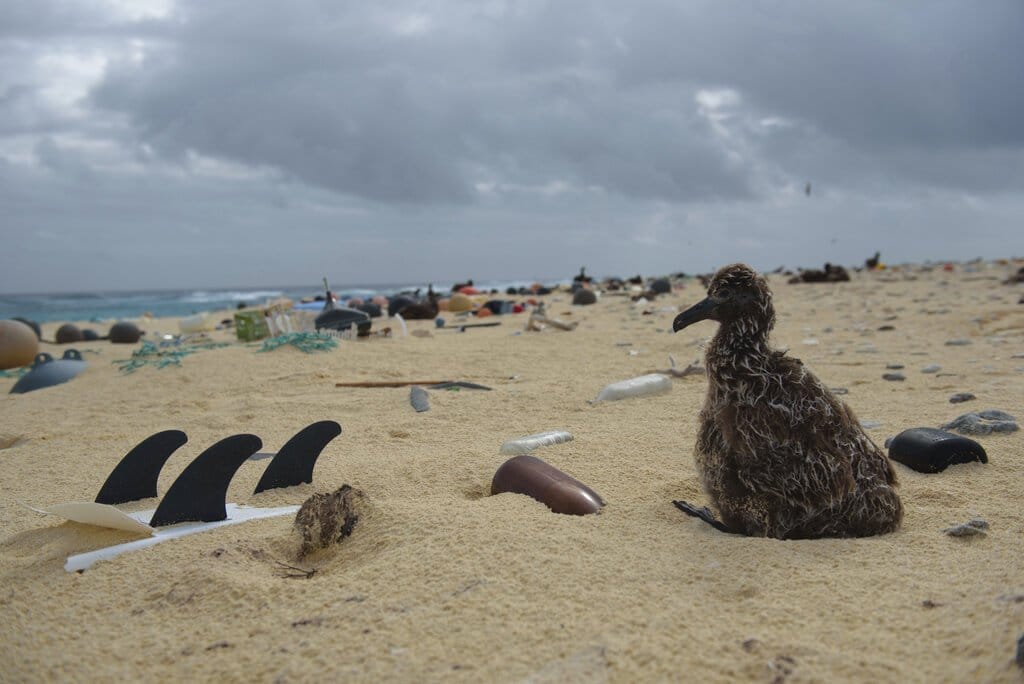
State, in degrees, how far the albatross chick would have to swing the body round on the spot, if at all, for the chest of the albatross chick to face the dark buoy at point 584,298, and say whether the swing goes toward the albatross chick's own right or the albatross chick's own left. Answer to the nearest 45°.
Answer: approximately 90° to the albatross chick's own right

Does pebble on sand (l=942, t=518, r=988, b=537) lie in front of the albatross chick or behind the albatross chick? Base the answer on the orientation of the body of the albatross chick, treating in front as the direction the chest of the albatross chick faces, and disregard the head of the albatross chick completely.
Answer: behind

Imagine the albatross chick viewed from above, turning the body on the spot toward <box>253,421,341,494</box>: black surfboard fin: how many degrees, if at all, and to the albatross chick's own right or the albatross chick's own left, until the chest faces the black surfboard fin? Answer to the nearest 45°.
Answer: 0° — it already faces it

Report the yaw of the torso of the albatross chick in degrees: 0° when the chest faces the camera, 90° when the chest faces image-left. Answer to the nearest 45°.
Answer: approximately 90°

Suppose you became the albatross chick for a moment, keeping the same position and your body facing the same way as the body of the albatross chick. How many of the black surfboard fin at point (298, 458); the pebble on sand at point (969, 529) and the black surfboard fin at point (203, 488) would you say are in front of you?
2

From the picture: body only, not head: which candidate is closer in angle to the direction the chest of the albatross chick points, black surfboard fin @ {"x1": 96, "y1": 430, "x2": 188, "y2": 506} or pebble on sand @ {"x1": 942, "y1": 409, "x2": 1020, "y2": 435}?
the black surfboard fin

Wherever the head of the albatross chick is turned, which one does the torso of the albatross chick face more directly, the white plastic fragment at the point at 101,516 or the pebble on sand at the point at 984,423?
the white plastic fragment

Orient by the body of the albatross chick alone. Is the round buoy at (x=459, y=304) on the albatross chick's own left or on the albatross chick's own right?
on the albatross chick's own right

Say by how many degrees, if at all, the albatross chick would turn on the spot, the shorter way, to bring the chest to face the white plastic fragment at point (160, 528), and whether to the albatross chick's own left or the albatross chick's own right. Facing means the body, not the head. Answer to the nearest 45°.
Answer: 0° — it already faces it
